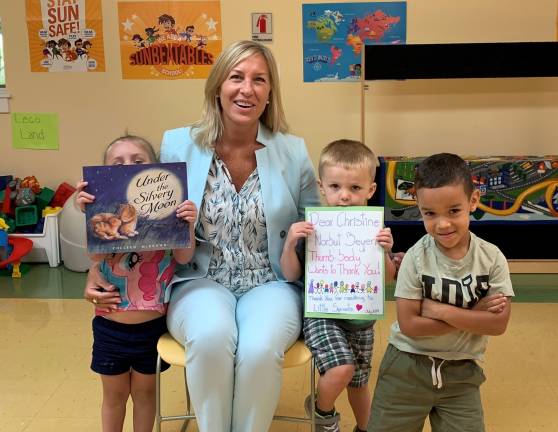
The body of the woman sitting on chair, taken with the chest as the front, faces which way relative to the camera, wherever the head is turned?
toward the camera

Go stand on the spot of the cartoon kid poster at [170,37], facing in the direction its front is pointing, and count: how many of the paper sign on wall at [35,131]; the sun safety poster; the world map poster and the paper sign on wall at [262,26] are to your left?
2

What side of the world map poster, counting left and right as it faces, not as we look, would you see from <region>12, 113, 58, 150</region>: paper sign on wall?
right

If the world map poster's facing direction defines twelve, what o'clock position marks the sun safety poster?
The sun safety poster is roughly at 3 o'clock from the world map poster.

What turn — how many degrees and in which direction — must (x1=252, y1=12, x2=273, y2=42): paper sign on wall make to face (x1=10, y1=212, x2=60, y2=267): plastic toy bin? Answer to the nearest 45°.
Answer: approximately 90° to its right

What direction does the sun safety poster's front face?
toward the camera

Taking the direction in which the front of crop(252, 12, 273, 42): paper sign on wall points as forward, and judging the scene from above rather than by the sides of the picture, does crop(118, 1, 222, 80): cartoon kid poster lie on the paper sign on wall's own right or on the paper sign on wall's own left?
on the paper sign on wall's own right

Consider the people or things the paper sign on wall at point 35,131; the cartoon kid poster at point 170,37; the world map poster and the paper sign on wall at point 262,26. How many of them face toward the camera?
4

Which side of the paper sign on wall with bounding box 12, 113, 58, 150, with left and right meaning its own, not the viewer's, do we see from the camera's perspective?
front

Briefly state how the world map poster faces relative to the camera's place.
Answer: facing the viewer

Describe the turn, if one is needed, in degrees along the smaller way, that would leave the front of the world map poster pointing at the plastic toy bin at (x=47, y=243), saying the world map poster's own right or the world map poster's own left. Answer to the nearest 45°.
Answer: approximately 90° to the world map poster's own right
